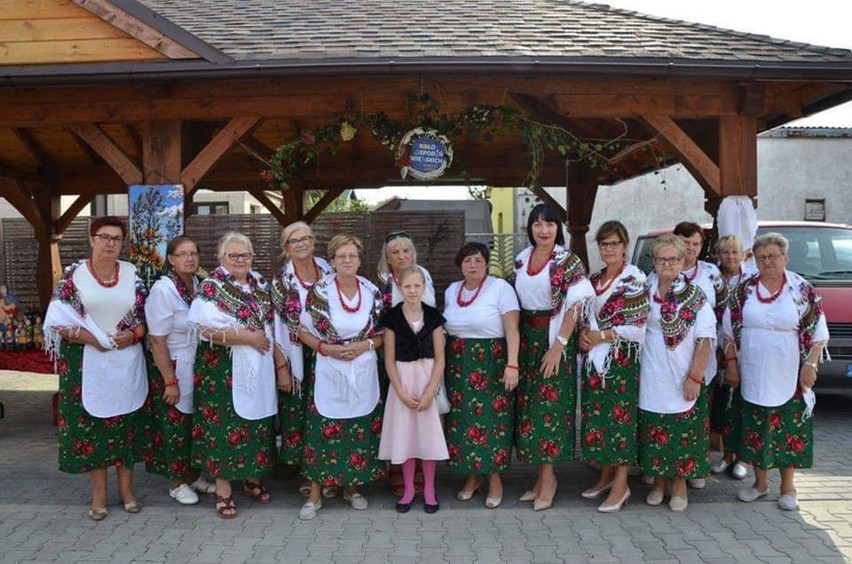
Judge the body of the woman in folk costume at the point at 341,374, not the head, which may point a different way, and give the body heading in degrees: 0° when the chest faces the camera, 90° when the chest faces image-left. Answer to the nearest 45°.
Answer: approximately 0°

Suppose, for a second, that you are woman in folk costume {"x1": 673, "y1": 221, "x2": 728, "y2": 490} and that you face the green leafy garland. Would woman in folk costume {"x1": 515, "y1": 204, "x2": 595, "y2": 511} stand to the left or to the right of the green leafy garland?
left

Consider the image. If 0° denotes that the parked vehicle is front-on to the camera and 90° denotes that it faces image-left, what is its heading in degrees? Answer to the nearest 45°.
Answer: approximately 315°

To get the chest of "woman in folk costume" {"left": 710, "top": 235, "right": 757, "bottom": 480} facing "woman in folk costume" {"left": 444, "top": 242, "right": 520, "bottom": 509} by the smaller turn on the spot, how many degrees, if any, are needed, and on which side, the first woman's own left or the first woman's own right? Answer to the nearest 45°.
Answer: approximately 45° to the first woman's own right

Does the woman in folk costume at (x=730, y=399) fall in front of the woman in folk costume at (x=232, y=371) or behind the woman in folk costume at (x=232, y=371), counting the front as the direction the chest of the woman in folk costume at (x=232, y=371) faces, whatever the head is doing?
in front

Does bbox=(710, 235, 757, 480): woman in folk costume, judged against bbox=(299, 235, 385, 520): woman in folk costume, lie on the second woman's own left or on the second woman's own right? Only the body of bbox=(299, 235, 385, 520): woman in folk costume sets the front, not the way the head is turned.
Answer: on the second woman's own left

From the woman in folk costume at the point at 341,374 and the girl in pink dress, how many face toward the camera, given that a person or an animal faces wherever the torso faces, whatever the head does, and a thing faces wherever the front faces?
2

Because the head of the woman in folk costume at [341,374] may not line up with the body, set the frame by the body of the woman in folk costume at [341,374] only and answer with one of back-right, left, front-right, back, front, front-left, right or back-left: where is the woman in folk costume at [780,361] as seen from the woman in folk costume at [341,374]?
left

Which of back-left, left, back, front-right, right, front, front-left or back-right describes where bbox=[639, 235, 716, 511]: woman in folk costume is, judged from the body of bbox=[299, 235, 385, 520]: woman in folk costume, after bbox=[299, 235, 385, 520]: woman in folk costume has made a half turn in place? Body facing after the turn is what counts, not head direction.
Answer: right

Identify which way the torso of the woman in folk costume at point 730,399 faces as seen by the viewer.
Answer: toward the camera

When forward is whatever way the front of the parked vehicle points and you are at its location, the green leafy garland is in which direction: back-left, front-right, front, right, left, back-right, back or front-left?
right
